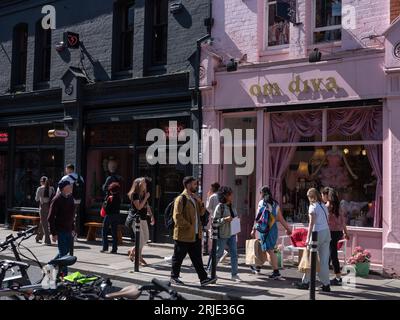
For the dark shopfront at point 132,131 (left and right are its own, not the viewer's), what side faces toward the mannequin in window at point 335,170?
left

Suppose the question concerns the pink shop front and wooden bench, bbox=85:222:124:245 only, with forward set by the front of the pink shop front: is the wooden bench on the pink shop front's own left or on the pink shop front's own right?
on the pink shop front's own right

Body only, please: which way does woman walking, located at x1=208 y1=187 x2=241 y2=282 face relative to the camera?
to the viewer's right

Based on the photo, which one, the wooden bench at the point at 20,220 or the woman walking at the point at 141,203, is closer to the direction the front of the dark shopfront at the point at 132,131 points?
the woman walking

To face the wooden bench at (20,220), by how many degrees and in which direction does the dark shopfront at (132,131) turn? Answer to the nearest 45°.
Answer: approximately 90° to its right

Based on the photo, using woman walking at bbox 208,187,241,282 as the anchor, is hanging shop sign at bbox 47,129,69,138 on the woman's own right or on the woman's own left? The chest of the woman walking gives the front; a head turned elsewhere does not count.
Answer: on the woman's own left

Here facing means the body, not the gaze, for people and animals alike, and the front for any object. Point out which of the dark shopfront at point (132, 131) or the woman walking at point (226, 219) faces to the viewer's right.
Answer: the woman walking

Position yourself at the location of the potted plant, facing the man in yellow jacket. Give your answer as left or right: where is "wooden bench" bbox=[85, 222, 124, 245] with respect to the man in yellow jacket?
right

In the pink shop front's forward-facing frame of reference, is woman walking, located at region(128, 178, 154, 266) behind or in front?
in front

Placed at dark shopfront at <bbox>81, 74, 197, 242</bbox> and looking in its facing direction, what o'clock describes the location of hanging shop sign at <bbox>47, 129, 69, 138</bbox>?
The hanging shop sign is roughly at 2 o'clock from the dark shopfront.

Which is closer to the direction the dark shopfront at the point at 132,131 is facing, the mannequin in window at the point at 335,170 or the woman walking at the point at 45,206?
the woman walking
